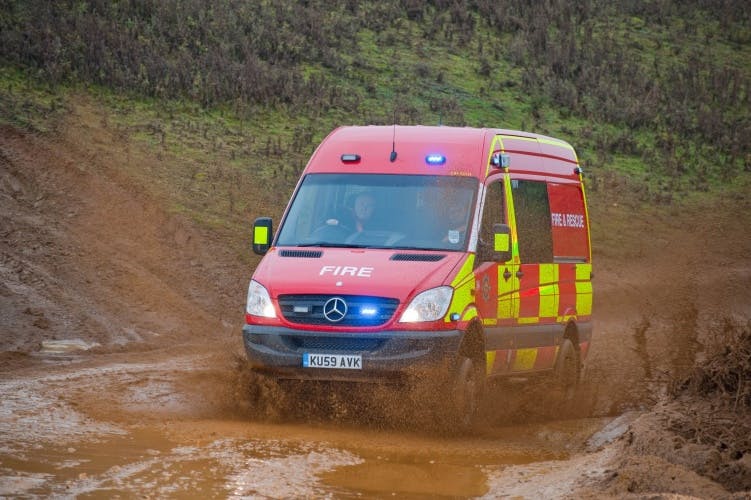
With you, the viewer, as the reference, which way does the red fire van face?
facing the viewer and to the left of the viewer
